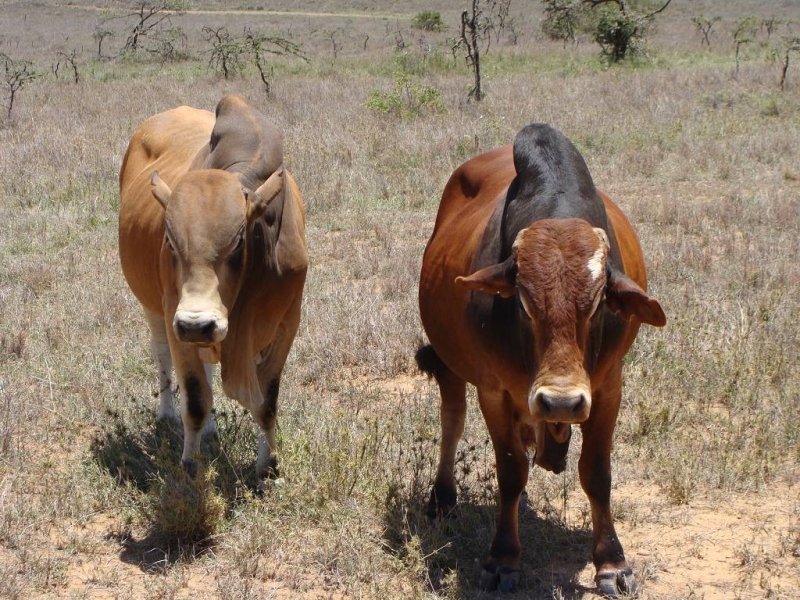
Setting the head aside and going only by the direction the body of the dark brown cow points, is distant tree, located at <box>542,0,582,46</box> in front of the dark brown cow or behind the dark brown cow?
behind

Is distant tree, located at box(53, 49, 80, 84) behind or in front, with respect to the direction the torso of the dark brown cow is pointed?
behind

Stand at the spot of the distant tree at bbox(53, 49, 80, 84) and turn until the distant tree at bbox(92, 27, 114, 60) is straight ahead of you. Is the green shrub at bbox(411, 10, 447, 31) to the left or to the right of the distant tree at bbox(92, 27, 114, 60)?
right

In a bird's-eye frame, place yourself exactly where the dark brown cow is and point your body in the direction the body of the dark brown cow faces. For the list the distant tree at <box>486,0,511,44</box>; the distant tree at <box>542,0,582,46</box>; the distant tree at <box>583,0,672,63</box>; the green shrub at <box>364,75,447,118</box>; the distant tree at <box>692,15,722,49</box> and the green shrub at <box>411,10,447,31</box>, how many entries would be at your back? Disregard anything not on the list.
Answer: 6

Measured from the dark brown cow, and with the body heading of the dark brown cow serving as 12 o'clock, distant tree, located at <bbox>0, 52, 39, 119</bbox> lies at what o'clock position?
The distant tree is roughly at 5 o'clock from the dark brown cow.

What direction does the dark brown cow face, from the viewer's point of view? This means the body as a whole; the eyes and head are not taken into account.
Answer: toward the camera

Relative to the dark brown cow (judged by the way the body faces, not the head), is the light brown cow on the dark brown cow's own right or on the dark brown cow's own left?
on the dark brown cow's own right

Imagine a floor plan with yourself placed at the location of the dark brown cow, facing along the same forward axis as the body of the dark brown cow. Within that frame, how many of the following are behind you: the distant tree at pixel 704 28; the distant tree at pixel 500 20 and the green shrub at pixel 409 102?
3

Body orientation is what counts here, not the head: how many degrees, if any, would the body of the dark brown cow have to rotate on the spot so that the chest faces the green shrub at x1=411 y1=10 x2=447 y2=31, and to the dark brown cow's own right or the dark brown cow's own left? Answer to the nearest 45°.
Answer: approximately 180°

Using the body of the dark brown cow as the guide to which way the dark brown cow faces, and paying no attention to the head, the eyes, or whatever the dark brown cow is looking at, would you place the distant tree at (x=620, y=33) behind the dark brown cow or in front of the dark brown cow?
behind

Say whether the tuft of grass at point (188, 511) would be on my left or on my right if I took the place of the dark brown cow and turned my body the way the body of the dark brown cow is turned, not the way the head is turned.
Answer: on my right

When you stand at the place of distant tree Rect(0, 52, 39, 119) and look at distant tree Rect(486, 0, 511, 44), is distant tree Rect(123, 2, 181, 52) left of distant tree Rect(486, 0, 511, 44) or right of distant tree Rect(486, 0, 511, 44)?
left

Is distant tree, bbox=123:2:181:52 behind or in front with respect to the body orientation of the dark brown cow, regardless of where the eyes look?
behind
